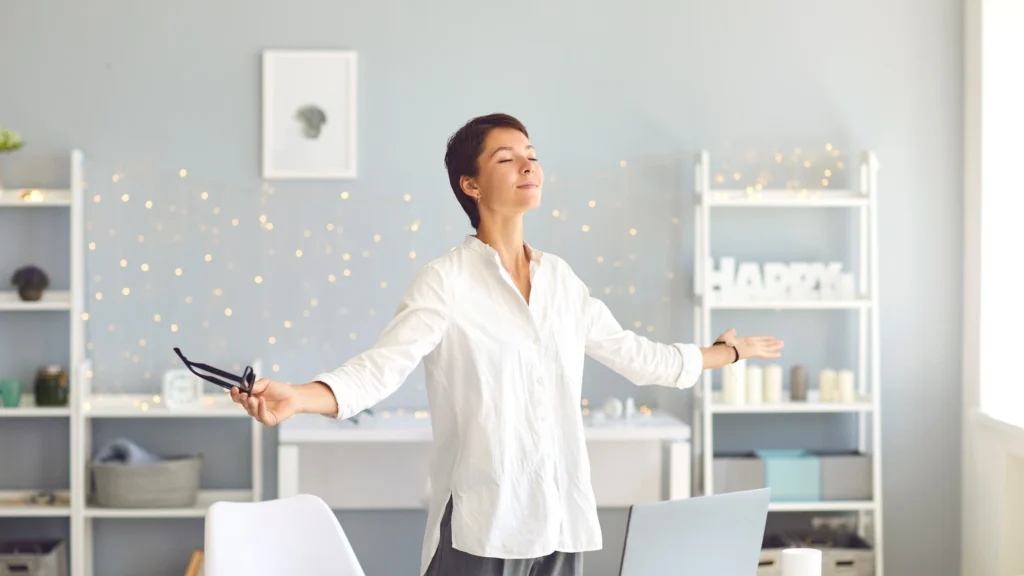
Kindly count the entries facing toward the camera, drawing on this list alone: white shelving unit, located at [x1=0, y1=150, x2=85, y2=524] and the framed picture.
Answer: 2

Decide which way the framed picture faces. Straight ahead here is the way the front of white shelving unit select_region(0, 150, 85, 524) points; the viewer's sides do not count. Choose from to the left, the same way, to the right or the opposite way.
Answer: the same way

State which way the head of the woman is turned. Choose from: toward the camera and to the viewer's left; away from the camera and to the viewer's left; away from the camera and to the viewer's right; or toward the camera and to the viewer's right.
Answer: toward the camera and to the viewer's right

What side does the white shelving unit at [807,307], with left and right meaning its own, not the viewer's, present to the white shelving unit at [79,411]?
right

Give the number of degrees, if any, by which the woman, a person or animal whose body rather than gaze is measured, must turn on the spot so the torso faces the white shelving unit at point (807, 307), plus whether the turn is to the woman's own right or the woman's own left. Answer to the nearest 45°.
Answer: approximately 90° to the woman's own left

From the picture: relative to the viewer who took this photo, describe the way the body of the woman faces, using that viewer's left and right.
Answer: facing the viewer and to the right of the viewer

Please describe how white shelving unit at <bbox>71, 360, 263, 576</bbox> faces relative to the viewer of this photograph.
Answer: facing the viewer

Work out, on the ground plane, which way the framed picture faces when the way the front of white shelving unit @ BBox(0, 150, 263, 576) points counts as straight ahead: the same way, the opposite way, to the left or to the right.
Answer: the same way

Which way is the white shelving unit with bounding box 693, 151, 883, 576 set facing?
toward the camera

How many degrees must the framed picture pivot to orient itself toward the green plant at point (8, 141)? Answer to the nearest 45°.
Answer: approximately 90° to its right

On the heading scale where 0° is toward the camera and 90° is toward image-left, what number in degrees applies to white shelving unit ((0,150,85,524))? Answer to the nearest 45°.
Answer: approximately 0°

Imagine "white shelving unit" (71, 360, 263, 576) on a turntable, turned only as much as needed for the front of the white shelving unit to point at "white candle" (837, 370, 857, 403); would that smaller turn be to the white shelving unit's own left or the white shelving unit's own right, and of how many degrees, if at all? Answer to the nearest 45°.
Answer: approximately 90° to the white shelving unit's own left

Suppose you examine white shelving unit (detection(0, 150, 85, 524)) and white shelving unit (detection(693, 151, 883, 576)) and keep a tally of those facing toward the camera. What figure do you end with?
2

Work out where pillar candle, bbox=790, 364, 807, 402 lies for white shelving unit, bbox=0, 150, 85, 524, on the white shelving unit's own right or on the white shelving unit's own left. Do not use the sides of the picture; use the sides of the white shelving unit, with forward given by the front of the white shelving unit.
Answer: on the white shelving unit's own left

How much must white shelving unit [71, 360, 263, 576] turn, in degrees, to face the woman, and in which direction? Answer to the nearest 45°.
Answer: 0° — it already faces them

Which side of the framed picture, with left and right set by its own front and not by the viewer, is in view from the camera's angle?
front
